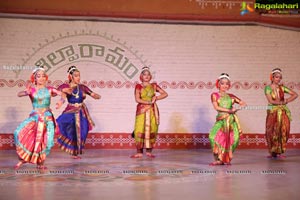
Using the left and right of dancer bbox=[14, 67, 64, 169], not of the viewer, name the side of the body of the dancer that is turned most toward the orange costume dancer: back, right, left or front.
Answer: left

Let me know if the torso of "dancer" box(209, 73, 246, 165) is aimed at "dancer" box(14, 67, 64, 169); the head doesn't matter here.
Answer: no

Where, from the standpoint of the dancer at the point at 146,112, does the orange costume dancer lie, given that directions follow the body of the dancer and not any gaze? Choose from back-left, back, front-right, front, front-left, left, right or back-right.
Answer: left

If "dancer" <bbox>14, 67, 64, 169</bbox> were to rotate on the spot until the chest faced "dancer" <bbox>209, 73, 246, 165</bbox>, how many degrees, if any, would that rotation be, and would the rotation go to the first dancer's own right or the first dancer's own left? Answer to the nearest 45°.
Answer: approximately 90° to the first dancer's own left

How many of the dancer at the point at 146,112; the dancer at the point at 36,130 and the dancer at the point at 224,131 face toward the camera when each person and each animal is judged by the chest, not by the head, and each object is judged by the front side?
3

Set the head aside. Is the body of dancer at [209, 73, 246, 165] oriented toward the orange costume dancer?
no

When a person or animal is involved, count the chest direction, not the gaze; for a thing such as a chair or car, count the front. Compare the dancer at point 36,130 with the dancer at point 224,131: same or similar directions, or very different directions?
same or similar directions

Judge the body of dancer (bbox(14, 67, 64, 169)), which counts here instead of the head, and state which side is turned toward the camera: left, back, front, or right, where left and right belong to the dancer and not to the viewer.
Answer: front

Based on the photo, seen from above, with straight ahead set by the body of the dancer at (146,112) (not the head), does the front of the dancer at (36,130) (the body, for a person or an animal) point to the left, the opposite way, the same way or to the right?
the same way

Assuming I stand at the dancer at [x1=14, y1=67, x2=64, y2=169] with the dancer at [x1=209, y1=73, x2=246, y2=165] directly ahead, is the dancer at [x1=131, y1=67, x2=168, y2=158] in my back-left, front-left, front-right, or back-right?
front-left

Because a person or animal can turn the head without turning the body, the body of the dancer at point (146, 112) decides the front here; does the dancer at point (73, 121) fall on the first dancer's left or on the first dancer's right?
on the first dancer's right

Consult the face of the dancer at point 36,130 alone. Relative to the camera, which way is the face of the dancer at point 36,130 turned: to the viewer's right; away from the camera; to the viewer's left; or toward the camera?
toward the camera

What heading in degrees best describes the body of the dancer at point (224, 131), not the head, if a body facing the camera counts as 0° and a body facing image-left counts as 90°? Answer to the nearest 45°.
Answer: approximately 0°

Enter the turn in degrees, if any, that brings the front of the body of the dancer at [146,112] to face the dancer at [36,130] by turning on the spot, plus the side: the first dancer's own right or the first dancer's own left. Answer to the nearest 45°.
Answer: approximately 45° to the first dancer's own right
